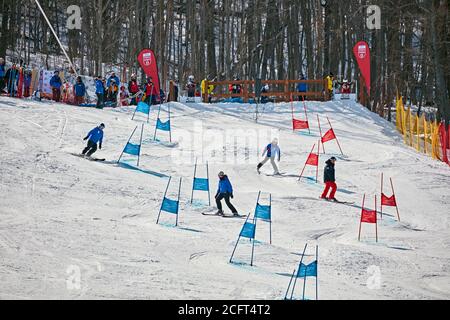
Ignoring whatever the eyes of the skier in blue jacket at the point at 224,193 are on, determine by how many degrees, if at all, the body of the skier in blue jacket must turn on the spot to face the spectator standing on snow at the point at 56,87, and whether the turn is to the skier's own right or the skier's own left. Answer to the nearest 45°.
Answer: approximately 90° to the skier's own right

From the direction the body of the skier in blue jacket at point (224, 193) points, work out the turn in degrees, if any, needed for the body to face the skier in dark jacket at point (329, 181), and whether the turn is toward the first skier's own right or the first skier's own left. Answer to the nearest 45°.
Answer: approximately 180°

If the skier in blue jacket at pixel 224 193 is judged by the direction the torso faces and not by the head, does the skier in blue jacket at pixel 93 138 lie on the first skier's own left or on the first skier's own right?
on the first skier's own right

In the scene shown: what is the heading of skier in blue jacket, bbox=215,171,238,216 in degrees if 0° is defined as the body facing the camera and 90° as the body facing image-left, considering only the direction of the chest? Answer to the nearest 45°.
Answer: approximately 45°

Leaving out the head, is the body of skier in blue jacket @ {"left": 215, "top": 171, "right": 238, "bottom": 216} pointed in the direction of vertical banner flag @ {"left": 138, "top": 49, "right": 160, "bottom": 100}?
no

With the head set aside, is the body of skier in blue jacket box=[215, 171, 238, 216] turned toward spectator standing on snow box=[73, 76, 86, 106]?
no

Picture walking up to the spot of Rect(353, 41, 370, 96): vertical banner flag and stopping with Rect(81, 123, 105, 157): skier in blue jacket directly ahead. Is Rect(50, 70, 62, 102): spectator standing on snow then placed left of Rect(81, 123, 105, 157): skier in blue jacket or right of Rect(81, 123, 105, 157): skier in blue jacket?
right

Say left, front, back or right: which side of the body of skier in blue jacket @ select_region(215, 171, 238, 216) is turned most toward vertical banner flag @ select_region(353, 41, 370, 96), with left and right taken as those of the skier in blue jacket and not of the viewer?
back

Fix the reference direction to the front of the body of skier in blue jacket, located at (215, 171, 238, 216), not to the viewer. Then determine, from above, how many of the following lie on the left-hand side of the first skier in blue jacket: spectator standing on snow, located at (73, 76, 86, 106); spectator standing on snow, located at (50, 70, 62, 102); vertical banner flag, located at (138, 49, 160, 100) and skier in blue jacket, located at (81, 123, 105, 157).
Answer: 0

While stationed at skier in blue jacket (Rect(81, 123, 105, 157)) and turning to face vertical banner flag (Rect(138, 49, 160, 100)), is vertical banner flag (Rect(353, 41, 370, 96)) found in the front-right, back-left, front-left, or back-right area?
front-right

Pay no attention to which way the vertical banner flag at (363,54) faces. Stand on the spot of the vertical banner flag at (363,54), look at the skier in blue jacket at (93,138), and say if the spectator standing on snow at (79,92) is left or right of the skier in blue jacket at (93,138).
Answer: right
